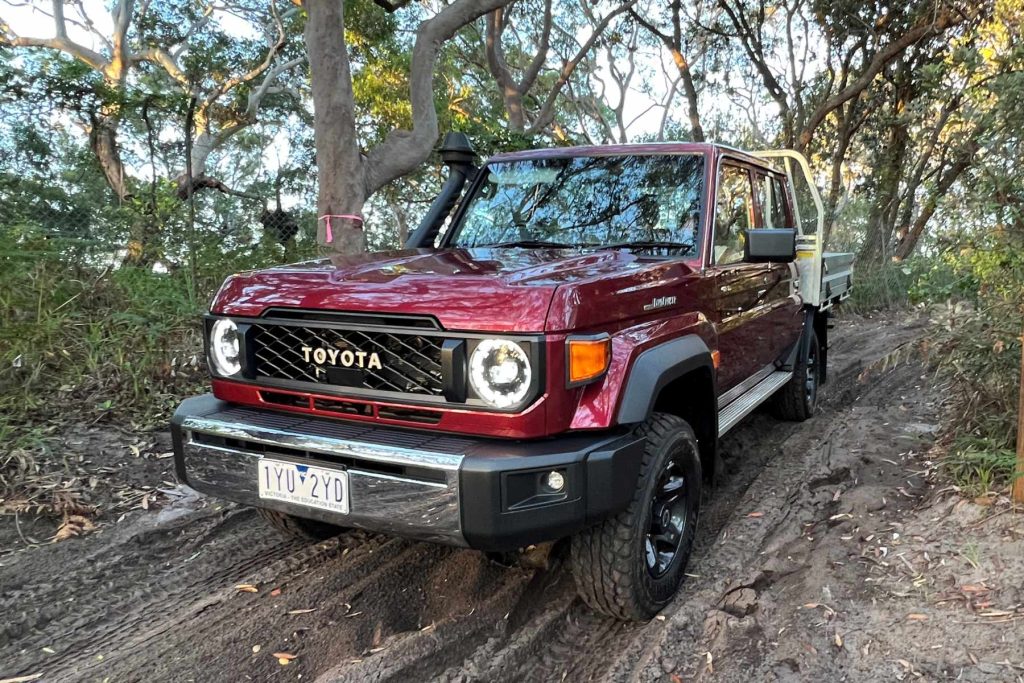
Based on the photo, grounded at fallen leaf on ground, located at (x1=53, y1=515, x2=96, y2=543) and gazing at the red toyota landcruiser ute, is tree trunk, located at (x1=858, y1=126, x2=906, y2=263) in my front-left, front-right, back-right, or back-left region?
front-left

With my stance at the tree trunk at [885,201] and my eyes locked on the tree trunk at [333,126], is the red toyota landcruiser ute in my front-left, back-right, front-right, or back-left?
front-left

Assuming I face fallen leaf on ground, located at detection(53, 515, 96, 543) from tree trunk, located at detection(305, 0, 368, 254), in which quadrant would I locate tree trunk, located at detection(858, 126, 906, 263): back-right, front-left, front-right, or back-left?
back-left

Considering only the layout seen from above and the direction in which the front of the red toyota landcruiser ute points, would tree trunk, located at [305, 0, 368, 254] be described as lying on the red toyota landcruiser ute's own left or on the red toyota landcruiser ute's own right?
on the red toyota landcruiser ute's own right

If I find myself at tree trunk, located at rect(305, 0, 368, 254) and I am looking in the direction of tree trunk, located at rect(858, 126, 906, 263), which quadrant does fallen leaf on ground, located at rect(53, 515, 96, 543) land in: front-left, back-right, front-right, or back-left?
back-right

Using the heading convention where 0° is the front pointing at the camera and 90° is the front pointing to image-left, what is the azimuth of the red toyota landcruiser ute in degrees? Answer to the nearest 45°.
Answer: approximately 45°

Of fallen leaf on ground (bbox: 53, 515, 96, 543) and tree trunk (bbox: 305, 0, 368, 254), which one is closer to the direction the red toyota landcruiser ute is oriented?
the fallen leaf on ground

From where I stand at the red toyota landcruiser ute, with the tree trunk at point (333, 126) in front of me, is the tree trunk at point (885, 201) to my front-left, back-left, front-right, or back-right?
front-right

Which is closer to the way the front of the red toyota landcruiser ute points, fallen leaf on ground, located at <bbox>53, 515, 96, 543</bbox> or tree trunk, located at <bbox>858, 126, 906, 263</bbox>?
the fallen leaf on ground

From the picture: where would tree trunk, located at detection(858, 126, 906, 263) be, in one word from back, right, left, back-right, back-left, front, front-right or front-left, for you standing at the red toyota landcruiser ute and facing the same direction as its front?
back

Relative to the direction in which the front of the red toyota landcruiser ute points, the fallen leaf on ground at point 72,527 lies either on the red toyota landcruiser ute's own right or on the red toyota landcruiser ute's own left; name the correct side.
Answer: on the red toyota landcruiser ute's own right

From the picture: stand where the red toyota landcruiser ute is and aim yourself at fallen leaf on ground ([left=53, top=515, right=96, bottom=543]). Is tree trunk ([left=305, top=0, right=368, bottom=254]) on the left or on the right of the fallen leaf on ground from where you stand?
right

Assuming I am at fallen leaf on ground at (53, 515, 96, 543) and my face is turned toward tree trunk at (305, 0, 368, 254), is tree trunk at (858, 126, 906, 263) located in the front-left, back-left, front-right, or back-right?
front-right

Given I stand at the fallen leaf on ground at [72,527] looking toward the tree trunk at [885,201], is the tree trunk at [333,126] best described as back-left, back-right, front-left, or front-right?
front-left
